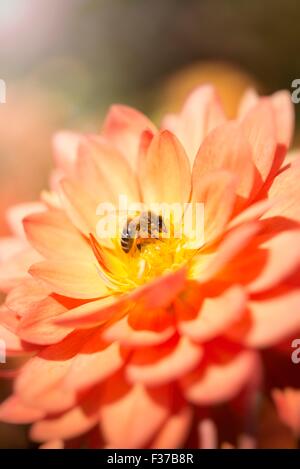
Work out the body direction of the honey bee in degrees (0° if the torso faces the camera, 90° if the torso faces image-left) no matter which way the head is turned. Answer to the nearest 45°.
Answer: approximately 270°
